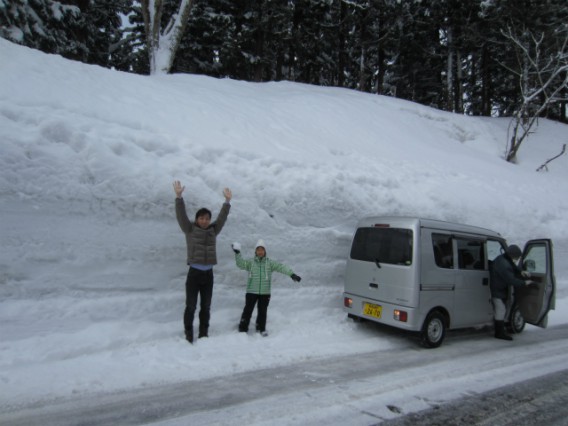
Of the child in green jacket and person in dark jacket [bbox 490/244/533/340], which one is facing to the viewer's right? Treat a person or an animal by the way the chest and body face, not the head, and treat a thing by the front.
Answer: the person in dark jacket

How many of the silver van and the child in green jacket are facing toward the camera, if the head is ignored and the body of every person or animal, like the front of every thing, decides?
1

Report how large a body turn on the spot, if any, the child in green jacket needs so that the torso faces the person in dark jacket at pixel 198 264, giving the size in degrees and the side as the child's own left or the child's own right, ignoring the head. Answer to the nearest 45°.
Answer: approximately 45° to the child's own right

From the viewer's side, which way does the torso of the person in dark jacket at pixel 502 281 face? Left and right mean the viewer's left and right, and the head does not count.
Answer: facing to the right of the viewer

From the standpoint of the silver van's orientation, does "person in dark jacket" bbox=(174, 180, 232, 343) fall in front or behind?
behind

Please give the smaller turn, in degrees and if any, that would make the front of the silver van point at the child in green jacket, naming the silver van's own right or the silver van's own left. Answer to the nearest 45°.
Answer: approximately 180°

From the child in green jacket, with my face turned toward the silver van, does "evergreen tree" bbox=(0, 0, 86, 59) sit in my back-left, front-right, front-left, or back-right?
back-left

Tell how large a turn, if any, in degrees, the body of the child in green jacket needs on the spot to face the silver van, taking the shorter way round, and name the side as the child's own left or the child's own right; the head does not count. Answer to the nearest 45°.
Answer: approximately 90° to the child's own left

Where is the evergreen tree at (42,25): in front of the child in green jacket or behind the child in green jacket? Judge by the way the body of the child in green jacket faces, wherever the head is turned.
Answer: behind

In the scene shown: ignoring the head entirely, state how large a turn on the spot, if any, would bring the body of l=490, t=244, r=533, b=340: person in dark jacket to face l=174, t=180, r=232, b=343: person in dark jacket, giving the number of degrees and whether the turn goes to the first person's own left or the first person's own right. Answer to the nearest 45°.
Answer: approximately 135° to the first person's own right

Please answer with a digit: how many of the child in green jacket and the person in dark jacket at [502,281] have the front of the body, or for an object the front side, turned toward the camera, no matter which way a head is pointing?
1
